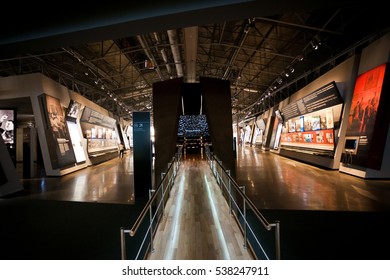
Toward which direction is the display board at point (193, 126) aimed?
toward the camera

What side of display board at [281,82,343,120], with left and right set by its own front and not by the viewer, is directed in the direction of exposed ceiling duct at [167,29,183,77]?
front

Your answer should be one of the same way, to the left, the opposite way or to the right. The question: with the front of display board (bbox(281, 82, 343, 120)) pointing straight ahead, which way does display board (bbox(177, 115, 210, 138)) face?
to the left

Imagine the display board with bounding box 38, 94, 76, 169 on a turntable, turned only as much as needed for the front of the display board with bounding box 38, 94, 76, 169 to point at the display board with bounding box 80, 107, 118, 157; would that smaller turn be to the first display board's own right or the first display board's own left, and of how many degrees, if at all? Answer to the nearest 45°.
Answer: approximately 90° to the first display board's own left

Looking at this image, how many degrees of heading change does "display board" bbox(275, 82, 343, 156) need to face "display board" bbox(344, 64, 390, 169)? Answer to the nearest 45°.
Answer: approximately 90° to its left

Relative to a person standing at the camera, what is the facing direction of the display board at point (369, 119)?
facing the viewer and to the left of the viewer

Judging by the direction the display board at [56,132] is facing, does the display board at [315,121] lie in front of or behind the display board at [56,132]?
in front

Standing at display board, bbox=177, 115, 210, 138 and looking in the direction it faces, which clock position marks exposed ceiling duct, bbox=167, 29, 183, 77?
The exposed ceiling duct is roughly at 12 o'clock from the display board.

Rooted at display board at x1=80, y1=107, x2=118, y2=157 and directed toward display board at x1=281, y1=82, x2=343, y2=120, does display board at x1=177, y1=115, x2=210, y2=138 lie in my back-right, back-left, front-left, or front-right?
front-left

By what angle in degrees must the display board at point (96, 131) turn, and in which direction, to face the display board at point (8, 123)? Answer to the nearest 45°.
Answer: approximately 90° to its right

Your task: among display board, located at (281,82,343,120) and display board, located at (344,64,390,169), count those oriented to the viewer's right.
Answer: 0

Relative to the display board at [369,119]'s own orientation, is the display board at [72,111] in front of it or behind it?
in front

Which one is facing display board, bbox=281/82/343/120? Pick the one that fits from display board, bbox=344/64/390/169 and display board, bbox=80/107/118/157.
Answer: display board, bbox=80/107/118/157

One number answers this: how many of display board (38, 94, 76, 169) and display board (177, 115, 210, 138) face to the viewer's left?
0

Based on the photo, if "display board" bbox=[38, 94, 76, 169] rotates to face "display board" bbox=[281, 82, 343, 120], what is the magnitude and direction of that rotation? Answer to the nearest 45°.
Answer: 0° — it already faces it

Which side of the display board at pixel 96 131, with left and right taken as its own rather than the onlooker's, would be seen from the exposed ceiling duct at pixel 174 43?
front

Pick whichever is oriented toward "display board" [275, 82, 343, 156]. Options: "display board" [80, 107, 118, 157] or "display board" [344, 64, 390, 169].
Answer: "display board" [80, 107, 118, 157]
